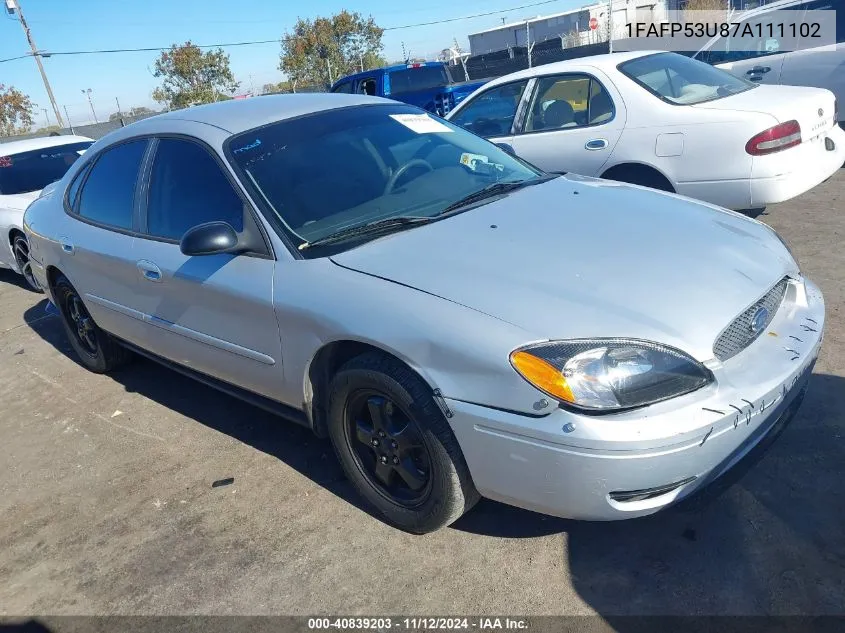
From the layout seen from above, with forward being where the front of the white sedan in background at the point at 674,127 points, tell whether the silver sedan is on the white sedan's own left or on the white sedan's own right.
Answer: on the white sedan's own left

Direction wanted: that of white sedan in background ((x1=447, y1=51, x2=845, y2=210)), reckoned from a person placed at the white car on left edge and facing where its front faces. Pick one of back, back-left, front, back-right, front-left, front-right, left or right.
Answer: back

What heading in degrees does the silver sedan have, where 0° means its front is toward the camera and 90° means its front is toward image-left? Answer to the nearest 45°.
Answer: approximately 315°

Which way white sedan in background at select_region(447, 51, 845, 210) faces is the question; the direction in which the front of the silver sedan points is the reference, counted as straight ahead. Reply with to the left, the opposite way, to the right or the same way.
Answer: the opposite way

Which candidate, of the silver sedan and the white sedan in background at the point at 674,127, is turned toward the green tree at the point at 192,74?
the white sedan in background

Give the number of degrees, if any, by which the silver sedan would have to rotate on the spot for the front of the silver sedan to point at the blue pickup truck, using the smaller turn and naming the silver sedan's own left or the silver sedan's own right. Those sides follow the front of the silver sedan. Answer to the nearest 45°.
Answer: approximately 135° to the silver sedan's own left

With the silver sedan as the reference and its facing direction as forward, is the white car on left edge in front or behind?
behind

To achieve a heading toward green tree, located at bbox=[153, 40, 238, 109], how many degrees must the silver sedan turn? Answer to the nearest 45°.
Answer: approximately 135° to its left

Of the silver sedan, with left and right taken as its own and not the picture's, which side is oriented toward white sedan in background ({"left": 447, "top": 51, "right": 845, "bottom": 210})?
left

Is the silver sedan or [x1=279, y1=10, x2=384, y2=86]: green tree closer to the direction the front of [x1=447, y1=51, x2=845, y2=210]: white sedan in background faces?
the green tree

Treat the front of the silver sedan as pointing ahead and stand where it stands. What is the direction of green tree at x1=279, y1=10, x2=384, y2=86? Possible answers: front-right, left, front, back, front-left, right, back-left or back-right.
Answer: back-left

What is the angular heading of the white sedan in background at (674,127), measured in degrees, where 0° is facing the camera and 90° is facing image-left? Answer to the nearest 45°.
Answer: approximately 135°
